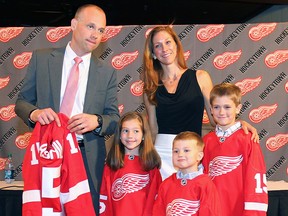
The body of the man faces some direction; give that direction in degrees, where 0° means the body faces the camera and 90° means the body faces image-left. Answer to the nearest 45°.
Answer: approximately 0°

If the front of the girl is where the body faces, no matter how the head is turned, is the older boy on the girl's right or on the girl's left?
on the girl's left

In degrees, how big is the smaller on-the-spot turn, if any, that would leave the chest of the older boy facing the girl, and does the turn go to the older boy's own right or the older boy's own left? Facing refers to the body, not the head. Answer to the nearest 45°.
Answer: approximately 45° to the older boy's own right

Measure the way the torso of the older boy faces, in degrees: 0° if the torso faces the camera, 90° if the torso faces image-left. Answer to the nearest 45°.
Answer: approximately 45°

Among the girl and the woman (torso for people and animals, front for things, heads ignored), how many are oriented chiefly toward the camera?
2
